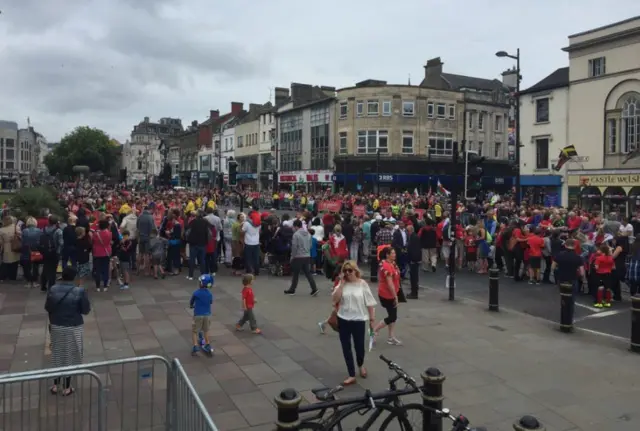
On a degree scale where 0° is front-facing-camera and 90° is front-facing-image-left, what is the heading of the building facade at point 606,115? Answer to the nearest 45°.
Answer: approximately 45°

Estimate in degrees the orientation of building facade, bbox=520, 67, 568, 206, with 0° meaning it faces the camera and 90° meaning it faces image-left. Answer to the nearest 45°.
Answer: approximately 45°

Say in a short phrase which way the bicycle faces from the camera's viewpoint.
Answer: facing to the right of the viewer

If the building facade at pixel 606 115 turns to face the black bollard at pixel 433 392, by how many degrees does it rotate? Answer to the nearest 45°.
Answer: approximately 45° to its left

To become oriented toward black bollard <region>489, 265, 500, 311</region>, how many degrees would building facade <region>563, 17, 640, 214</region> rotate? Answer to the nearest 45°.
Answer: approximately 45° to its left
